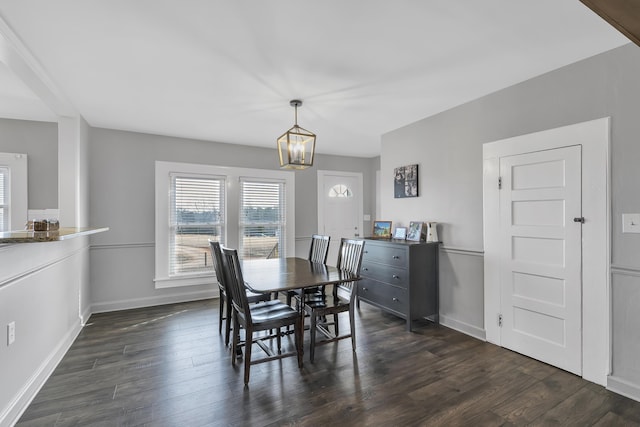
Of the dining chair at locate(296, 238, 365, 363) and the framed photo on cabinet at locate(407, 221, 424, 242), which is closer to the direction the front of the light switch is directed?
the dining chair

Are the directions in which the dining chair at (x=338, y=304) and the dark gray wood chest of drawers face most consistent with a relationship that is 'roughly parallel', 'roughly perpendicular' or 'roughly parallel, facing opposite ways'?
roughly parallel

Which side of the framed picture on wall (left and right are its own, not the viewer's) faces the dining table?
front

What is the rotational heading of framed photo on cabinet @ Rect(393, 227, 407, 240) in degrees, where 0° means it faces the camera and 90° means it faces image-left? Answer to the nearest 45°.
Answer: approximately 45°

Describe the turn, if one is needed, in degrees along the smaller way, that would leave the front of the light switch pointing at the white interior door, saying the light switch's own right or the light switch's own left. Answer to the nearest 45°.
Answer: approximately 90° to the light switch's own right

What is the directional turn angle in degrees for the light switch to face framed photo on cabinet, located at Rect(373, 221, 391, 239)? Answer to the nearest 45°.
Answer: approximately 90° to its right

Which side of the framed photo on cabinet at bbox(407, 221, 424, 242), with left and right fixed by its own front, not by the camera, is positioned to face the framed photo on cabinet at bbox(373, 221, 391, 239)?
right

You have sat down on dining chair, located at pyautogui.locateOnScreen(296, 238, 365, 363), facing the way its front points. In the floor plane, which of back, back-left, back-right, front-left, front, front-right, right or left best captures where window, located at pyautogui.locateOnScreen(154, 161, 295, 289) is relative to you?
right

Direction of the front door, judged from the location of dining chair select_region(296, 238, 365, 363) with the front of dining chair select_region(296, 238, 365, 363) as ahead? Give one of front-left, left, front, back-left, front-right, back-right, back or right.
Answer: back-right

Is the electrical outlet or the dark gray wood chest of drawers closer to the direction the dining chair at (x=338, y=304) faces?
the electrical outlet

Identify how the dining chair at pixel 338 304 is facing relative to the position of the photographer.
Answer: facing the viewer and to the left of the viewer
